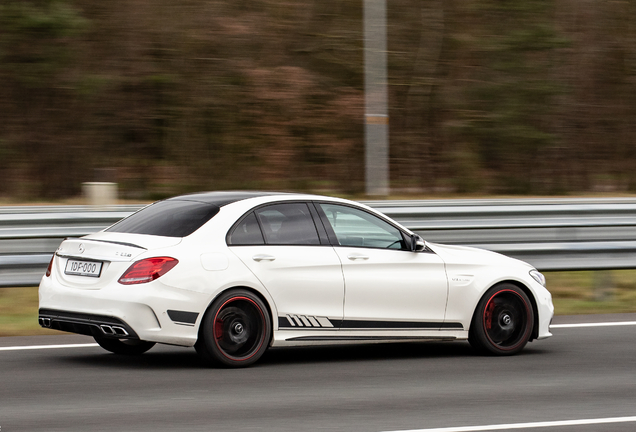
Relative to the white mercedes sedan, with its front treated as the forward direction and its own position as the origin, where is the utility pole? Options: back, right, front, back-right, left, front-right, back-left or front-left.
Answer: front-left

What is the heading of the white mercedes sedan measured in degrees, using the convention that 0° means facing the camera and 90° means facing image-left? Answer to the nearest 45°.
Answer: approximately 225°
